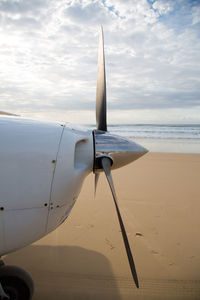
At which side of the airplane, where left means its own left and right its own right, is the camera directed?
right
